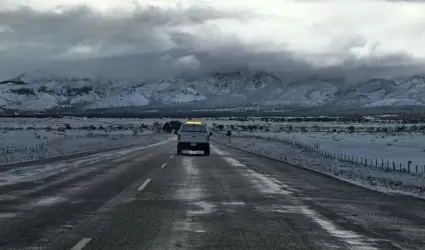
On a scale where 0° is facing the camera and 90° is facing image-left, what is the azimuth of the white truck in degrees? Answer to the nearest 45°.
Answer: approximately 180°
